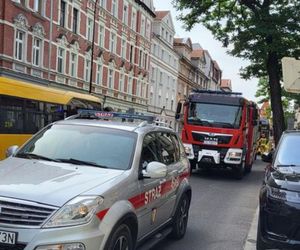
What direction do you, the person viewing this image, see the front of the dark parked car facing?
facing the viewer

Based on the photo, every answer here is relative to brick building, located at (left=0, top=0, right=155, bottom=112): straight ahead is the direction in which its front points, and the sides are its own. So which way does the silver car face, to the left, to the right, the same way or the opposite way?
to the right

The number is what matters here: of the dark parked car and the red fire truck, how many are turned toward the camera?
2

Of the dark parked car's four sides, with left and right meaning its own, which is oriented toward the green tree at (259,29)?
back

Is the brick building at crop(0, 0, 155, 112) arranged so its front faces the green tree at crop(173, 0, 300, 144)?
yes

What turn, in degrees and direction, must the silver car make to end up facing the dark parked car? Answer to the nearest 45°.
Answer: approximately 135° to its left

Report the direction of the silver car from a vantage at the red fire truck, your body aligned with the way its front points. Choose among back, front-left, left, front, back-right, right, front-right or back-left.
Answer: front

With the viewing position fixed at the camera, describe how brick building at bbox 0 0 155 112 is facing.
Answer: facing the viewer and to the right of the viewer

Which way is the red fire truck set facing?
toward the camera
